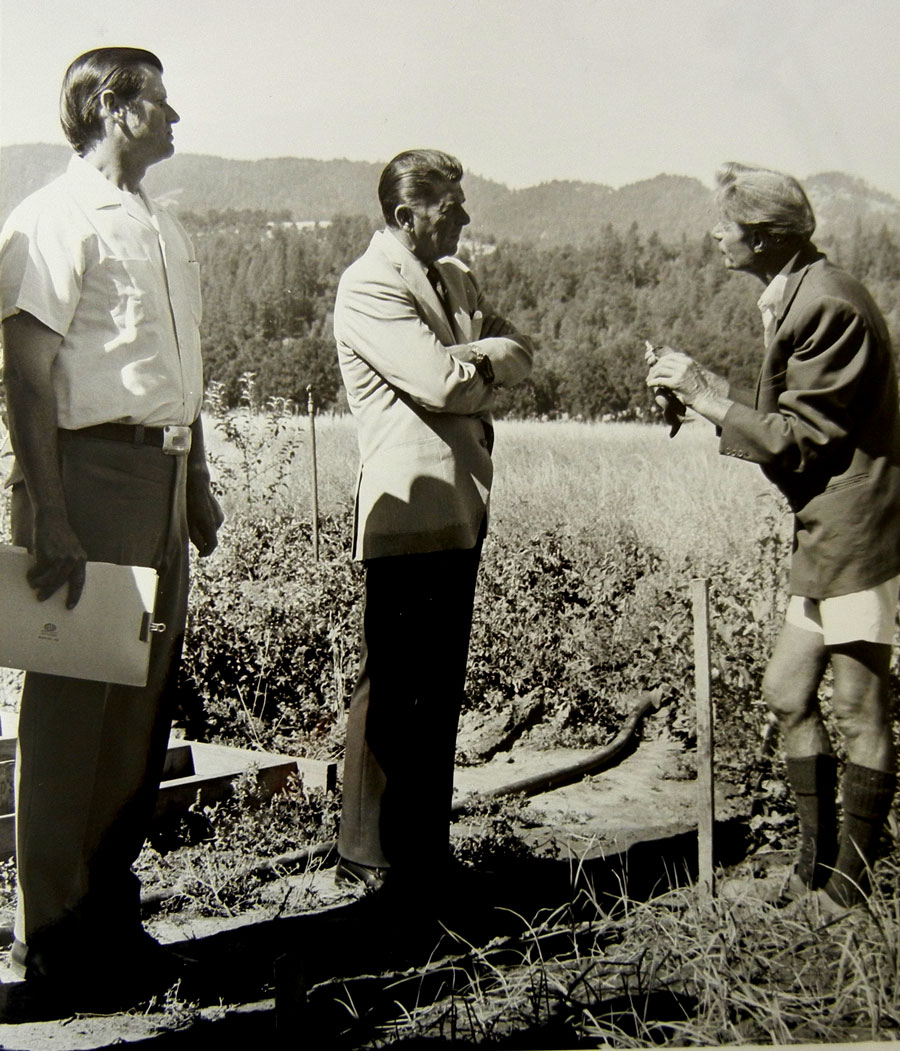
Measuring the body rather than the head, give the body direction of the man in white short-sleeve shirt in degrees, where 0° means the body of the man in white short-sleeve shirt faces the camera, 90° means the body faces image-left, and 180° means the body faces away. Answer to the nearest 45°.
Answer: approximately 315°

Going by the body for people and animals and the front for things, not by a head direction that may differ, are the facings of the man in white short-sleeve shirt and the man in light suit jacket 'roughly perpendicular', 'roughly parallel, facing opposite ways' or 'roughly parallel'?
roughly parallel

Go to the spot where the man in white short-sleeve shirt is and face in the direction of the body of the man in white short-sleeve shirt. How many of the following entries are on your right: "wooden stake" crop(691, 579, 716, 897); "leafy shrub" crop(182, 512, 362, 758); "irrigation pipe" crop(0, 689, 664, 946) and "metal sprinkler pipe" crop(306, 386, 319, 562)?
0

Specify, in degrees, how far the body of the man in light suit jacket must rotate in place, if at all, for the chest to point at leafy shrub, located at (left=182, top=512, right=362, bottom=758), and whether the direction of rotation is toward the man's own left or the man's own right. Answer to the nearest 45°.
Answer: approximately 135° to the man's own left

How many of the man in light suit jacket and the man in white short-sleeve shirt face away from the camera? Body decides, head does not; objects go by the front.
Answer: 0

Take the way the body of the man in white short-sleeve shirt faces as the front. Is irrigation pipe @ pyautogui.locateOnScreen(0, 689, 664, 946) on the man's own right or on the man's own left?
on the man's own left

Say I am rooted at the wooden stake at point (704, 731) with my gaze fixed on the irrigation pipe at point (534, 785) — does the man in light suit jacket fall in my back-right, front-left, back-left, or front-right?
front-left

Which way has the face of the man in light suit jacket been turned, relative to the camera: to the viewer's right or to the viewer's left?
to the viewer's right

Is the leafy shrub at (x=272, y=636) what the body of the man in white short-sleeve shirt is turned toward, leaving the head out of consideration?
no

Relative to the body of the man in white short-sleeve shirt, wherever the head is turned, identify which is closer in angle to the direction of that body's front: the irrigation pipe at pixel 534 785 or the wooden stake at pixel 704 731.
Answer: the wooden stake

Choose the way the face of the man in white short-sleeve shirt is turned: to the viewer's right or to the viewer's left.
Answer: to the viewer's right

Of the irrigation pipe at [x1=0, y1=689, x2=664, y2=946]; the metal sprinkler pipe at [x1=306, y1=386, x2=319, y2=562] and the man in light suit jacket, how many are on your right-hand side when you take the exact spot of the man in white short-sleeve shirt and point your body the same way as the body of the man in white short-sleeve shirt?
0

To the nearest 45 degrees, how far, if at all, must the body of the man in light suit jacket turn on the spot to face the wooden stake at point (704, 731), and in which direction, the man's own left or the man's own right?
approximately 45° to the man's own left

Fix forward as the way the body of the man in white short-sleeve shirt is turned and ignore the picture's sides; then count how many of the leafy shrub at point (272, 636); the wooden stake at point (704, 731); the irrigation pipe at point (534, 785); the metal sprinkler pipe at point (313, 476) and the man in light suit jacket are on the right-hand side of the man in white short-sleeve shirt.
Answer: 0

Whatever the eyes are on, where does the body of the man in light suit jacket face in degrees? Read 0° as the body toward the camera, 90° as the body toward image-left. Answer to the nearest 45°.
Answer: approximately 315°
